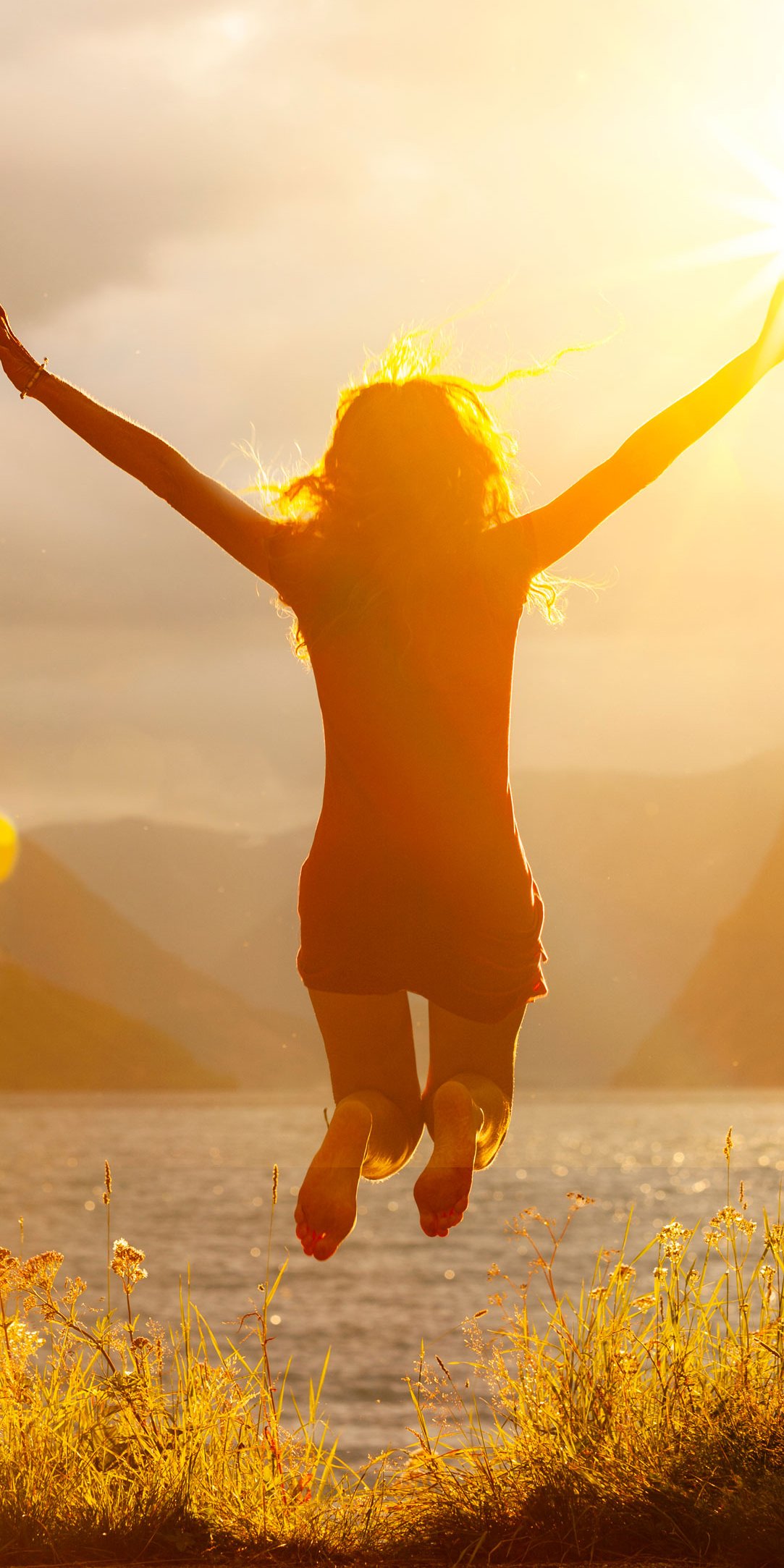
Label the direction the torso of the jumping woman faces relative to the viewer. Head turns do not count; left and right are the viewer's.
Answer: facing away from the viewer

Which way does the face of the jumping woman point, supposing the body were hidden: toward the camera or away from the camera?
away from the camera
